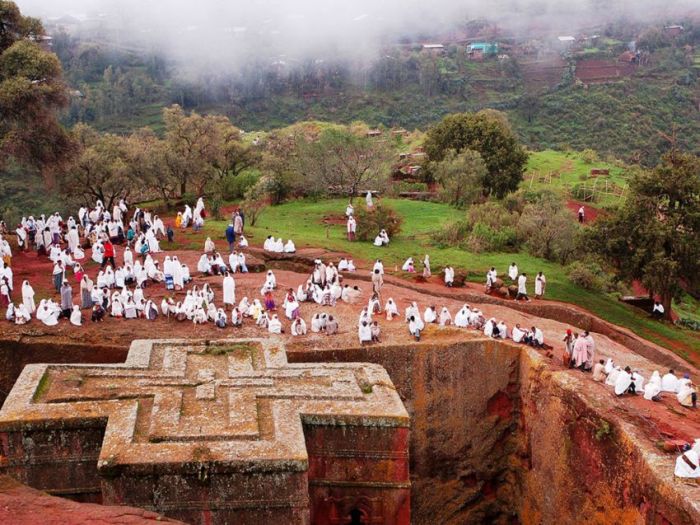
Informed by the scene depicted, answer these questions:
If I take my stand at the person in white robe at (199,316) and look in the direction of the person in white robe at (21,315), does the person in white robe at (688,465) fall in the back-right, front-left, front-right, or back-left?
back-left

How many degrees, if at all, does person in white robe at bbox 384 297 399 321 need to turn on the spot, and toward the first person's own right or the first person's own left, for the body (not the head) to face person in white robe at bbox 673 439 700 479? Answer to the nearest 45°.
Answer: approximately 45° to the first person's own left

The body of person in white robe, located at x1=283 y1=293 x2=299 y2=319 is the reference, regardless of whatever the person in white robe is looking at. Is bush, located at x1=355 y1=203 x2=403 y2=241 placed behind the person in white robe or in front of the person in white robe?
behind

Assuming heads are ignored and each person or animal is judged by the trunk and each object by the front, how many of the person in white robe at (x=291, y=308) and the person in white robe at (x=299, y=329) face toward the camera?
2

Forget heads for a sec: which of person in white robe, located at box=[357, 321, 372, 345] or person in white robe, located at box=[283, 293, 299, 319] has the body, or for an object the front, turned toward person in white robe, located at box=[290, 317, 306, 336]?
person in white robe, located at box=[283, 293, 299, 319]
